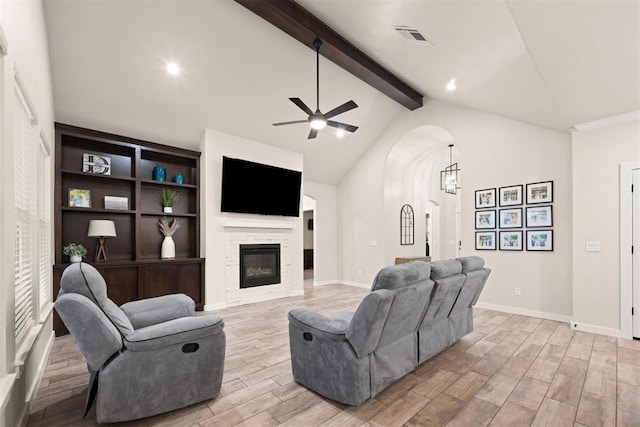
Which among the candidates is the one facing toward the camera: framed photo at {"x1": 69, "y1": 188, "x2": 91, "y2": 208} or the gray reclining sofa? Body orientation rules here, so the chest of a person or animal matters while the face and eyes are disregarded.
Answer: the framed photo

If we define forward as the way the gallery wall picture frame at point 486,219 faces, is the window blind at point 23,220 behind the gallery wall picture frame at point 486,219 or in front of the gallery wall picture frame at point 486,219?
in front

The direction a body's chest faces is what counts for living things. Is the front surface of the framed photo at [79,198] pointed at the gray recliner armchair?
yes

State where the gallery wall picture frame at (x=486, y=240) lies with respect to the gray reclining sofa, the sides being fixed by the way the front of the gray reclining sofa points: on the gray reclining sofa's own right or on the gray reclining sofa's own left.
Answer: on the gray reclining sofa's own right

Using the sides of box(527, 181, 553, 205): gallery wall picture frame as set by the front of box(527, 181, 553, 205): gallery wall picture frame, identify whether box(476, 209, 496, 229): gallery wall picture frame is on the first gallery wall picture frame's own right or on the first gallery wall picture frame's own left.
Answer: on the first gallery wall picture frame's own right

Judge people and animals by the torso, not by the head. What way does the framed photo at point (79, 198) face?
toward the camera

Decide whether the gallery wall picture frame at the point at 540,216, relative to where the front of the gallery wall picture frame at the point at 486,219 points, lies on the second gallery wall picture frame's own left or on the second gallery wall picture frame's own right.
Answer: on the second gallery wall picture frame's own left

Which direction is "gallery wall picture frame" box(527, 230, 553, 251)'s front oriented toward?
toward the camera

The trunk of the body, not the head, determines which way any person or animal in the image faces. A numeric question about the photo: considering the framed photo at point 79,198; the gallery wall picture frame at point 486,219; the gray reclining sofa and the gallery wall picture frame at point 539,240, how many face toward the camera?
3

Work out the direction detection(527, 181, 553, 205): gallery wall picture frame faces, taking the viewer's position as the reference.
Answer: facing the viewer and to the left of the viewer

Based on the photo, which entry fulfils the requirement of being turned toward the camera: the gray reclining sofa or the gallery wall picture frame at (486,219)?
the gallery wall picture frame

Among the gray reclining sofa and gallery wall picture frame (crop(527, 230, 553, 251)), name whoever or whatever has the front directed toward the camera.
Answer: the gallery wall picture frame
